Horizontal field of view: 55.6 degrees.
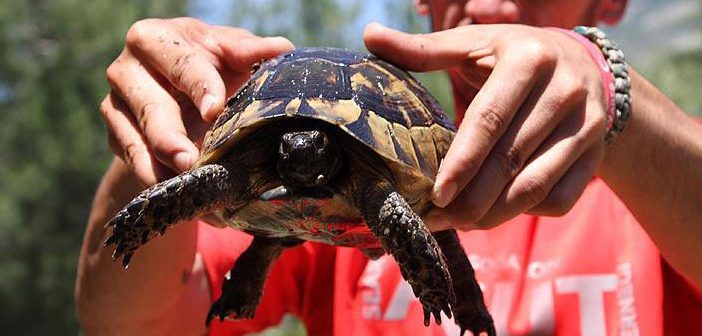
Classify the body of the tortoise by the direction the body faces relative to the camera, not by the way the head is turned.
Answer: toward the camera
